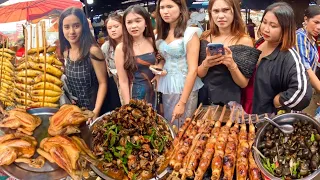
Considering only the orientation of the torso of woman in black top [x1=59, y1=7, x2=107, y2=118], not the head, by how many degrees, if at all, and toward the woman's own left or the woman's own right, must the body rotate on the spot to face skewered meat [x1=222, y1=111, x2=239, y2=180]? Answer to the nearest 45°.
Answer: approximately 90° to the woman's own left

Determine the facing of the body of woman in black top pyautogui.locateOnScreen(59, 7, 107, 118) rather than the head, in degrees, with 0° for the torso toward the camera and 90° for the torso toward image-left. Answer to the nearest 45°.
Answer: approximately 45°

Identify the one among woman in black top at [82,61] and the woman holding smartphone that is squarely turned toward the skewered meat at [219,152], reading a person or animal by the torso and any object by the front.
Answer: the woman holding smartphone

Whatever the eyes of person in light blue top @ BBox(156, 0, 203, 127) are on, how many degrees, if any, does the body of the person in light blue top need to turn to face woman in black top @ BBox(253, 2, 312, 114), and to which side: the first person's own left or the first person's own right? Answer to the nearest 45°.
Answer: approximately 135° to the first person's own left

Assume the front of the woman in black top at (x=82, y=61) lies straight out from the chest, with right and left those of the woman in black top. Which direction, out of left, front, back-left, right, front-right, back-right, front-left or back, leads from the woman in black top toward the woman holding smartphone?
back-left

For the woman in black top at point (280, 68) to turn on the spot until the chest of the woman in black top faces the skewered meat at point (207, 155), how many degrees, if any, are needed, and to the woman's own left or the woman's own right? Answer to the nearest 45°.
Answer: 0° — they already face it
